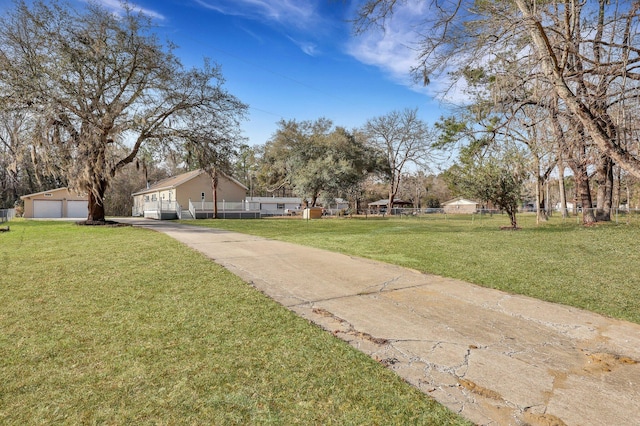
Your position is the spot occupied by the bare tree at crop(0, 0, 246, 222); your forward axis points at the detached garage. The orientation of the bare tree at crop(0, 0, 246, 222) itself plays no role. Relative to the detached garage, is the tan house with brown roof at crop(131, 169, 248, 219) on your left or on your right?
right

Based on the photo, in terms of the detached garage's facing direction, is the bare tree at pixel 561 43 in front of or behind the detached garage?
in front

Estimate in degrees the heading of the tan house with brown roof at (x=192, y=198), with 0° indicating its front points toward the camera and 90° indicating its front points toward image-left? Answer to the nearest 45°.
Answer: approximately 45°

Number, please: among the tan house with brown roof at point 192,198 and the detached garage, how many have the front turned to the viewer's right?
0

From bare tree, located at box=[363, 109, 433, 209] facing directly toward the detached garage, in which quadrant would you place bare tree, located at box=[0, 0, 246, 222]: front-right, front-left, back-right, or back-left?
front-left

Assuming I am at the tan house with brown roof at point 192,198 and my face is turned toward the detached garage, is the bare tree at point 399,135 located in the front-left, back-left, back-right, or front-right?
back-right

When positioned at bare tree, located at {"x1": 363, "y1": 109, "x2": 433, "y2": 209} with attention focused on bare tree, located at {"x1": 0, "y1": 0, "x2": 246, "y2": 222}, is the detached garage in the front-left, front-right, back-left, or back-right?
front-right

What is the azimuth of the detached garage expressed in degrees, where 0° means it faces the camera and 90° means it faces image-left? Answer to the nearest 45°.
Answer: approximately 0°

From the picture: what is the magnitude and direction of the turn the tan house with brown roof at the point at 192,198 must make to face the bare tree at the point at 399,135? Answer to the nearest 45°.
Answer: approximately 135° to its left

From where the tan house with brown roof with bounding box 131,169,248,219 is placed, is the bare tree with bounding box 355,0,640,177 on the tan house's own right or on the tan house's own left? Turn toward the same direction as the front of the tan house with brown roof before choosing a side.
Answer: on the tan house's own left

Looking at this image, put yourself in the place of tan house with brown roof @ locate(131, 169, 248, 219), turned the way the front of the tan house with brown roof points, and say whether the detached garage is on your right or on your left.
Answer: on your right

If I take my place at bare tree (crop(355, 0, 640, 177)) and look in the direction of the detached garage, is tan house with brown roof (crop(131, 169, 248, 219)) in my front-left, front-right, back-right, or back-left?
front-right
